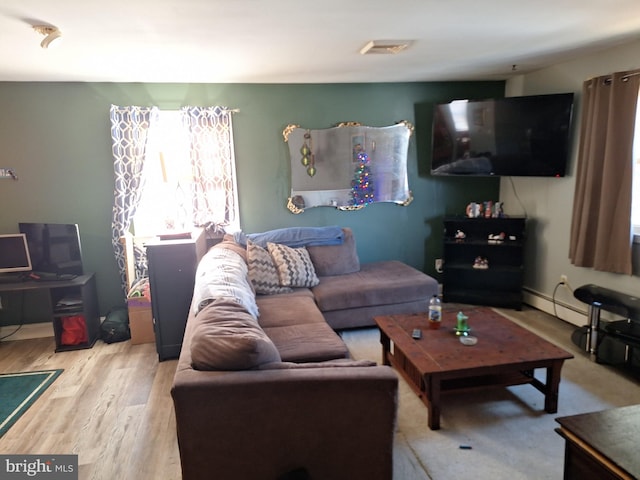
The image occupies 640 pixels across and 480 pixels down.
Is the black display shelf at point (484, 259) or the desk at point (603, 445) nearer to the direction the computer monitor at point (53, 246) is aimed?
the desk

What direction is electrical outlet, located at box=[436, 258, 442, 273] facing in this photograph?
toward the camera

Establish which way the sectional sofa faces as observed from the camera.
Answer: facing to the right of the viewer

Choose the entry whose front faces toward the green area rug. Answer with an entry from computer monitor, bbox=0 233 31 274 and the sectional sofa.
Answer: the computer monitor

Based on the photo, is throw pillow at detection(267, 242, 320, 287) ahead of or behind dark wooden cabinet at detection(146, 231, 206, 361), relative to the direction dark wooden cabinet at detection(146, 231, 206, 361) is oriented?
behind

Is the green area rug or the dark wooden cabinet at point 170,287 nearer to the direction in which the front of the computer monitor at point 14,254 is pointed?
the green area rug

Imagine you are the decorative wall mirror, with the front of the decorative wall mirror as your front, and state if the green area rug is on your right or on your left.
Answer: on your right

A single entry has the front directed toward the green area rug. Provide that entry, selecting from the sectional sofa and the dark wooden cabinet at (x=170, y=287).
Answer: the dark wooden cabinet

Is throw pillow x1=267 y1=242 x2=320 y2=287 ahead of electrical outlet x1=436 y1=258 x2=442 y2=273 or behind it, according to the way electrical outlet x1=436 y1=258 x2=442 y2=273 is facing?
ahead

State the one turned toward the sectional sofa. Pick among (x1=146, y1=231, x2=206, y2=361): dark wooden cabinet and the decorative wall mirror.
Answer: the decorative wall mirror

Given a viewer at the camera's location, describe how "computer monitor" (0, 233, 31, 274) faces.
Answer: facing the viewer

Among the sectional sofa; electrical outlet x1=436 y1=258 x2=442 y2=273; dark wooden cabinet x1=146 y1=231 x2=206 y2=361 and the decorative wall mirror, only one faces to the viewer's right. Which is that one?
the sectional sofa
